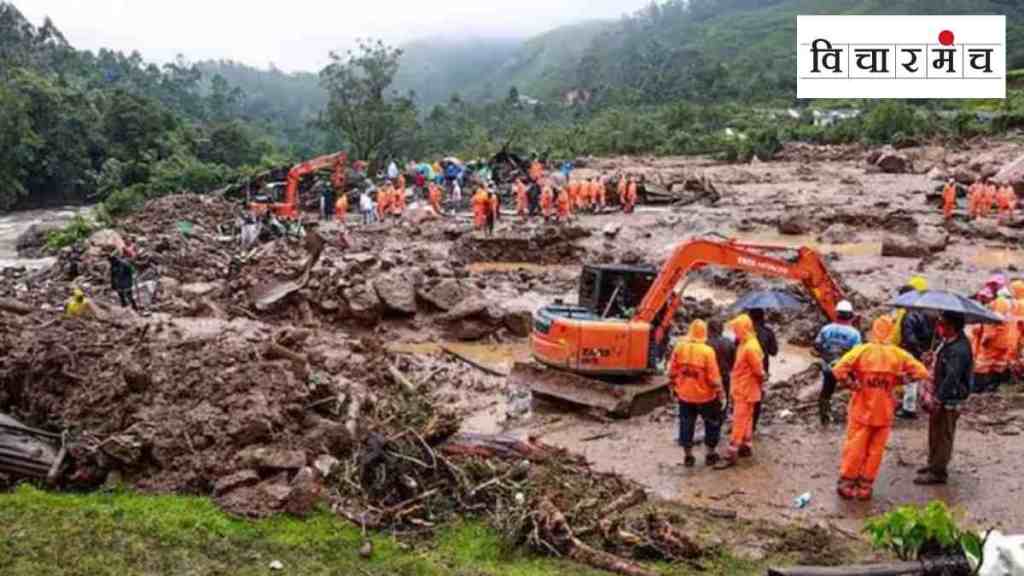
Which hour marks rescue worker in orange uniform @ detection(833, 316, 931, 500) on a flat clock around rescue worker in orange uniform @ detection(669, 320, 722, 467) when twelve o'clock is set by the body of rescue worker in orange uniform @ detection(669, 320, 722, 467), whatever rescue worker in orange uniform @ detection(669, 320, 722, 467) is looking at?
rescue worker in orange uniform @ detection(833, 316, 931, 500) is roughly at 4 o'clock from rescue worker in orange uniform @ detection(669, 320, 722, 467).

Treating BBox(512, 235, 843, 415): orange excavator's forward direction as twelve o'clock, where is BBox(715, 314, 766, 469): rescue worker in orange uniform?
The rescue worker in orange uniform is roughly at 2 o'clock from the orange excavator.

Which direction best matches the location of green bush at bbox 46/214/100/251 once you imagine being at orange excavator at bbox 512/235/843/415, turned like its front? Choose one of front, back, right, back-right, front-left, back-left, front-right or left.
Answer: back-left

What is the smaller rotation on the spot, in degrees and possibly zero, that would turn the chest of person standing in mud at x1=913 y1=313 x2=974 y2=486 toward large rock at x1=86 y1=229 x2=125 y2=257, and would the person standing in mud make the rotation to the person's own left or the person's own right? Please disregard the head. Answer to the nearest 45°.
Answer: approximately 45° to the person's own right

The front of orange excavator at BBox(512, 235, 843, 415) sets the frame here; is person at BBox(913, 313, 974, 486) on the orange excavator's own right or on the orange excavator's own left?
on the orange excavator's own right

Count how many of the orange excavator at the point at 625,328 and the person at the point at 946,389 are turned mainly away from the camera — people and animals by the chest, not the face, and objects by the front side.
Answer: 0

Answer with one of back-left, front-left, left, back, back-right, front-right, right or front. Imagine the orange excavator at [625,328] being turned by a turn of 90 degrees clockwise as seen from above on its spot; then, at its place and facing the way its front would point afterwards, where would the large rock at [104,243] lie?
back-right

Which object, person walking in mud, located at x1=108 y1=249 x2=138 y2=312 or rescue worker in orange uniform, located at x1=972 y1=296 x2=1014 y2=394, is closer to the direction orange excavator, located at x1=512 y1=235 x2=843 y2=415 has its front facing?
the rescue worker in orange uniform

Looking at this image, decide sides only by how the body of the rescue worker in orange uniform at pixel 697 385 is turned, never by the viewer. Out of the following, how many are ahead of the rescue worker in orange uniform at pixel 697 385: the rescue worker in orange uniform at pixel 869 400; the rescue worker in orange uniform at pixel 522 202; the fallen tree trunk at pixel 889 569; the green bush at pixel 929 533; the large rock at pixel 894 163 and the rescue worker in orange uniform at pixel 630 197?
3

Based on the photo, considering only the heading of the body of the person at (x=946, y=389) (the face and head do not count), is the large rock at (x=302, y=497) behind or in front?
in front

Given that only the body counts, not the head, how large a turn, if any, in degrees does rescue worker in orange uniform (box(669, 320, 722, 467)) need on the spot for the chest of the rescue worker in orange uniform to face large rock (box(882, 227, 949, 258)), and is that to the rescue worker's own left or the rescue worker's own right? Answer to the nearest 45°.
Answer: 0° — they already face it

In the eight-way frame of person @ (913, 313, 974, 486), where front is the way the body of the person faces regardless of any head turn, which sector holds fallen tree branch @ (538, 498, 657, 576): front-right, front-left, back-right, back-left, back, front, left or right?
front-left

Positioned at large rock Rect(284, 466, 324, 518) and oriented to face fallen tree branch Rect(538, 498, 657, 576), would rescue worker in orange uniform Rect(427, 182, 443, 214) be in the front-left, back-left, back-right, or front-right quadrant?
back-left

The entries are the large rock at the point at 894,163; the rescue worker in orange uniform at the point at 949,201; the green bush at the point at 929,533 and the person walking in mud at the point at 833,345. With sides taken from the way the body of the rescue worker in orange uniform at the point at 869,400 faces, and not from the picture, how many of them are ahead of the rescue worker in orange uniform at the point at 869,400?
3

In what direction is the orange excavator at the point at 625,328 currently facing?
to the viewer's right

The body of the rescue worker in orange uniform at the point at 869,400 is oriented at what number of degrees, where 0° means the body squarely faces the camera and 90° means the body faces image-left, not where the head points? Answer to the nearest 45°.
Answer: approximately 180°

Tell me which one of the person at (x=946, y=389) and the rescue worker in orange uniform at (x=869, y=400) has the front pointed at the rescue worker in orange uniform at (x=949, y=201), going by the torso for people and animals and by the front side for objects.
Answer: the rescue worker in orange uniform at (x=869, y=400)

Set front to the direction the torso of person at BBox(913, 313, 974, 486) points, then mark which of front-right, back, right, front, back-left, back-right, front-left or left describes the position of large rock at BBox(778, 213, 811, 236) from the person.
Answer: right

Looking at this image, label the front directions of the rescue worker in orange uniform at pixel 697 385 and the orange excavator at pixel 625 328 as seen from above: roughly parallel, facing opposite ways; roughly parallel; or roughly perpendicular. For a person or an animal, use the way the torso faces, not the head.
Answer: roughly perpendicular

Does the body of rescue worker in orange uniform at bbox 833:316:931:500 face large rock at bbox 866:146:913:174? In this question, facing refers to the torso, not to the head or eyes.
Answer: yes

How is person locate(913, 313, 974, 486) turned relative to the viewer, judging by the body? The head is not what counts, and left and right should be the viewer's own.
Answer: facing to the left of the viewer
